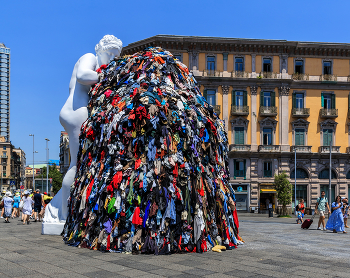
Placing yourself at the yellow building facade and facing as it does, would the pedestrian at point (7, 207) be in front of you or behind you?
in front

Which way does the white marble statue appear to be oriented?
to the viewer's right

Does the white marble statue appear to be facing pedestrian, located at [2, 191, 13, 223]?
no

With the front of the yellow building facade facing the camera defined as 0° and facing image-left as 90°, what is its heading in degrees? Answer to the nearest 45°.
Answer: approximately 0°

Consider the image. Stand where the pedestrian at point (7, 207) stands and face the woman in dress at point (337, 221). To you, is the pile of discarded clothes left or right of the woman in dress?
right

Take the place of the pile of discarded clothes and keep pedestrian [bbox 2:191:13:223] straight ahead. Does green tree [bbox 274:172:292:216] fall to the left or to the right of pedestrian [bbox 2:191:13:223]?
right

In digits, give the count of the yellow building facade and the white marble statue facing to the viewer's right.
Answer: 1

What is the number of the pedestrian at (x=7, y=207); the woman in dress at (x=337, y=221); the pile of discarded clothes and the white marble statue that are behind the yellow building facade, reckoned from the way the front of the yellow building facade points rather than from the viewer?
0

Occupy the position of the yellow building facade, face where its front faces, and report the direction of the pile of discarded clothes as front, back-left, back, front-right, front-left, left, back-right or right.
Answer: front

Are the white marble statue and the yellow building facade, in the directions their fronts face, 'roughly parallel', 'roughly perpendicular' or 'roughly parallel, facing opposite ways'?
roughly perpendicular

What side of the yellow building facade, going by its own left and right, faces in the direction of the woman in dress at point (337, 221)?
front
